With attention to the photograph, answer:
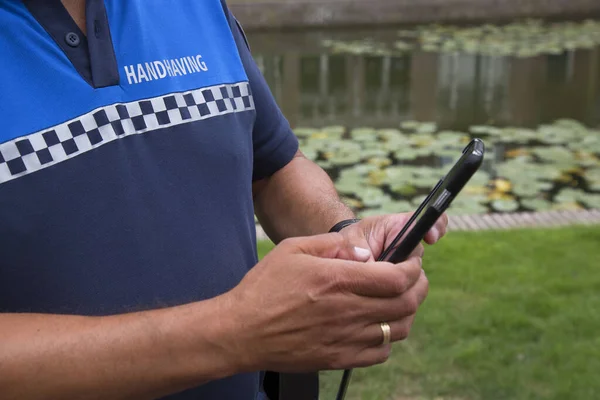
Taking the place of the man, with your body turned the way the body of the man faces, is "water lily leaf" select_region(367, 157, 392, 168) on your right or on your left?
on your left

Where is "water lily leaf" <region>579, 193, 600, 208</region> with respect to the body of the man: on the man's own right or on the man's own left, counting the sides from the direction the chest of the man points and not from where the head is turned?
on the man's own left

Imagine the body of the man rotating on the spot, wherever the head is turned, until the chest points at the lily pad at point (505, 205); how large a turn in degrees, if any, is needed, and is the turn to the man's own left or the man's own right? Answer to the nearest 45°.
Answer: approximately 90° to the man's own left

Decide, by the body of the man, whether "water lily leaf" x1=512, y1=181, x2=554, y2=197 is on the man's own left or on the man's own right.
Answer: on the man's own left

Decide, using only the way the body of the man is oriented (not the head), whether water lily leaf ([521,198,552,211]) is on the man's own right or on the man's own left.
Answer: on the man's own left

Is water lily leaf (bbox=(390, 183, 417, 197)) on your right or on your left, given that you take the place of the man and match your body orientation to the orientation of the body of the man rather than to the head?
on your left

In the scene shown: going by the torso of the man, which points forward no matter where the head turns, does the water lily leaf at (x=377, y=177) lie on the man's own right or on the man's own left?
on the man's own left

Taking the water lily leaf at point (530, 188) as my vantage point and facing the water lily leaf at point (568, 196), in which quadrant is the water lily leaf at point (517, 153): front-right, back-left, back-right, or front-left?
back-left

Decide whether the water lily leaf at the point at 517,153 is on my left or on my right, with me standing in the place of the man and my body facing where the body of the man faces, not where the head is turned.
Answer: on my left

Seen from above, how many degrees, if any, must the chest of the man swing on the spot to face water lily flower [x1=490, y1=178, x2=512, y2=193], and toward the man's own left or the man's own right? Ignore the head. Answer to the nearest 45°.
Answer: approximately 90° to the man's own left

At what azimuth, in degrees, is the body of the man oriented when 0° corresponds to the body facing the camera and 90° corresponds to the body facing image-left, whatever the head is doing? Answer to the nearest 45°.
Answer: approximately 315°

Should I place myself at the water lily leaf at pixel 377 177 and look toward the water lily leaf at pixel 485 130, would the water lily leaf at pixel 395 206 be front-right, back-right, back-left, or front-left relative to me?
back-right

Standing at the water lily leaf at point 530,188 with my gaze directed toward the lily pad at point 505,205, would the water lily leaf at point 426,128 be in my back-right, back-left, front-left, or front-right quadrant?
back-right
